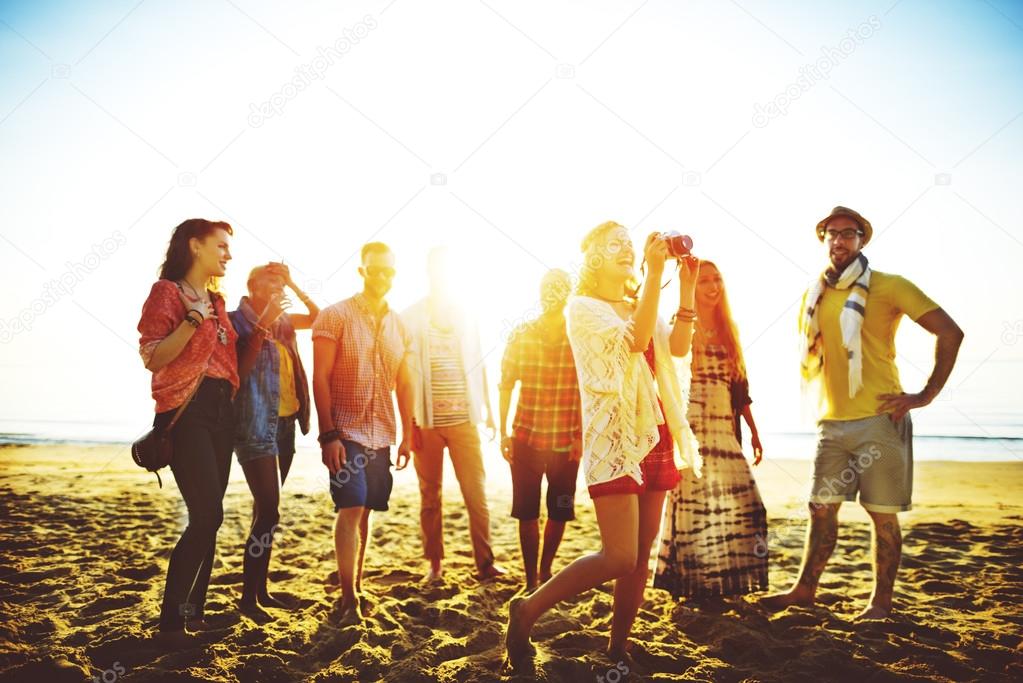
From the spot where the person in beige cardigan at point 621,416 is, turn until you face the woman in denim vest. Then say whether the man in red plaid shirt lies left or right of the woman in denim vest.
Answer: right

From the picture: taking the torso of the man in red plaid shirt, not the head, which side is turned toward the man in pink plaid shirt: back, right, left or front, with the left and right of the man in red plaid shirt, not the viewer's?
right

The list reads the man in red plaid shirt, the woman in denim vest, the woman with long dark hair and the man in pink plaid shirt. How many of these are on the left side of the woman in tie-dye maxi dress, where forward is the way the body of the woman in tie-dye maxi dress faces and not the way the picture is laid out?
0

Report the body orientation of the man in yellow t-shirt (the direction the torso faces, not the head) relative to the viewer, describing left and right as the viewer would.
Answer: facing the viewer and to the left of the viewer

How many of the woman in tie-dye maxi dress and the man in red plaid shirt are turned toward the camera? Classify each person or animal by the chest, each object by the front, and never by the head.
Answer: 2

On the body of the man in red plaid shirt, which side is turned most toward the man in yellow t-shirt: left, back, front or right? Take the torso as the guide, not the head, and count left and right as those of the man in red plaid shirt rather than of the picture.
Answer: left

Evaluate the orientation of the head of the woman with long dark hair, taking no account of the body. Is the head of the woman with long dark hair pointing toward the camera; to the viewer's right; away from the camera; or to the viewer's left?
to the viewer's right

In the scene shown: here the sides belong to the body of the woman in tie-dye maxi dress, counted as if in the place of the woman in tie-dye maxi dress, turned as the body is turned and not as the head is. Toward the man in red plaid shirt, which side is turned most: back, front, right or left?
right

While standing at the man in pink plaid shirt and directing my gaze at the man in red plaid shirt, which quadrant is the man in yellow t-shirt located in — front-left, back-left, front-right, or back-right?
front-right

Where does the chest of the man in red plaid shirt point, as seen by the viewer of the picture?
toward the camera

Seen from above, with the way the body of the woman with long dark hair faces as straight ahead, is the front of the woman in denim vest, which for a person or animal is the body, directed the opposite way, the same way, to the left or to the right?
the same way

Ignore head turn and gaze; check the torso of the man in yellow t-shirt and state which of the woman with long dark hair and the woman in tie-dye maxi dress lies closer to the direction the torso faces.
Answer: the woman with long dark hair

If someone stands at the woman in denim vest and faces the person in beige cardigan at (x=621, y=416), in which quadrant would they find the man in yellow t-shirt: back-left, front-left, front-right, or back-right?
front-left

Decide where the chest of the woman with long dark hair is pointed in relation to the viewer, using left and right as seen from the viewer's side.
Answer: facing the viewer and to the right of the viewer

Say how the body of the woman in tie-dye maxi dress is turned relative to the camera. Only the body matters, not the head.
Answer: toward the camera
